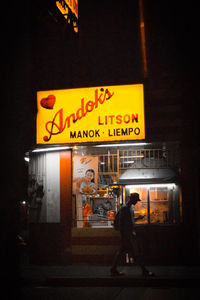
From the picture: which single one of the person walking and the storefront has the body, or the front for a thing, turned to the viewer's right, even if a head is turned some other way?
the person walking

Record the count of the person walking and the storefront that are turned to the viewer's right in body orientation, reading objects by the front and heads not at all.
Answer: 1

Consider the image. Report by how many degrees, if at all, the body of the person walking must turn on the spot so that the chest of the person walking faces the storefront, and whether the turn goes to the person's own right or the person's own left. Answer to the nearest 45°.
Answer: approximately 90° to the person's own left

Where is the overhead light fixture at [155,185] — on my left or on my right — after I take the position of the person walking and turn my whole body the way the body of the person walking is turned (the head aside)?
on my left

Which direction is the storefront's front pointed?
toward the camera

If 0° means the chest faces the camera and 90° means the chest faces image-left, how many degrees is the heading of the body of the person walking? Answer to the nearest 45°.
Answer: approximately 270°

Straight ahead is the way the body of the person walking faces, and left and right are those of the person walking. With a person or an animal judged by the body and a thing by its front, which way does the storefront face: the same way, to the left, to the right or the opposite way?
to the right

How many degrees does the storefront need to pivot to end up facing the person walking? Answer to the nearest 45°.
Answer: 0° — it already faces them
